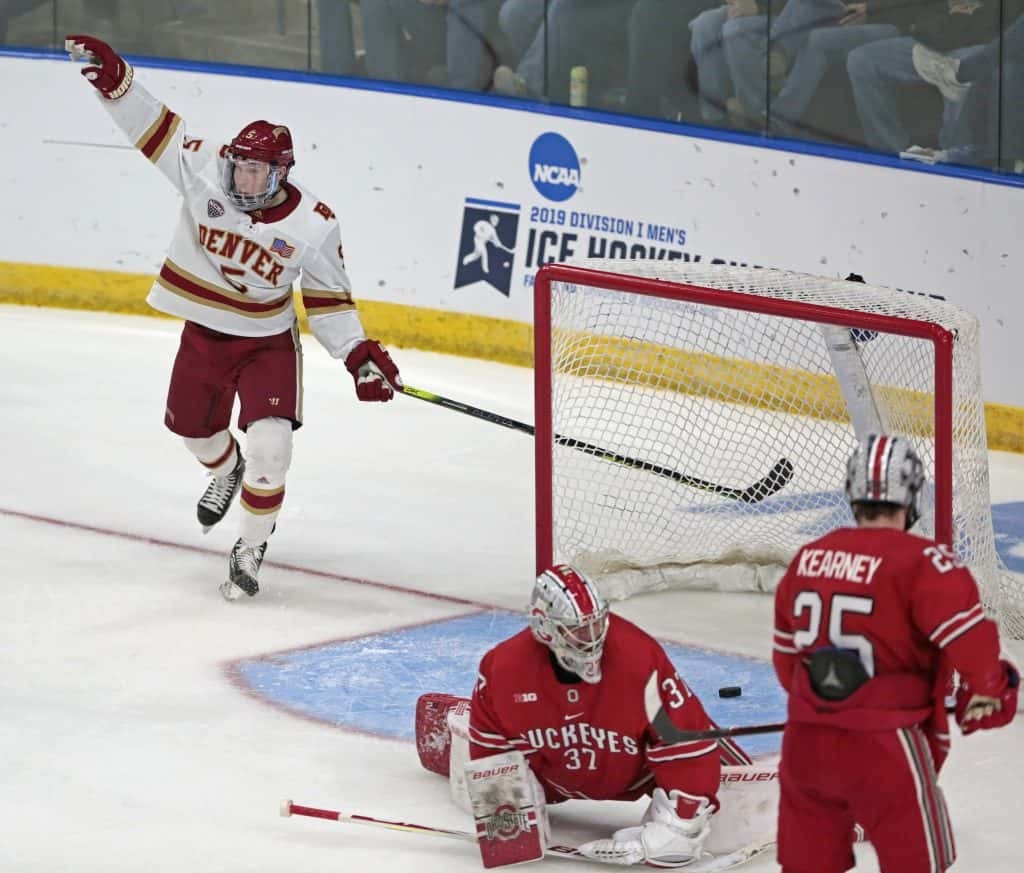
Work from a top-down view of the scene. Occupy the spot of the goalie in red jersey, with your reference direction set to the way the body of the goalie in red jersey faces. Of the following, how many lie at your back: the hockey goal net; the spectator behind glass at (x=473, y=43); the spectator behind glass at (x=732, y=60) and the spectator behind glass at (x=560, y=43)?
4

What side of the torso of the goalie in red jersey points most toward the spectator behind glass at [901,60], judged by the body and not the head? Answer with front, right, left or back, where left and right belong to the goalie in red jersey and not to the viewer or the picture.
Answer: back

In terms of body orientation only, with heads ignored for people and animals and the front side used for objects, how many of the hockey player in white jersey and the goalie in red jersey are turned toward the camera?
2

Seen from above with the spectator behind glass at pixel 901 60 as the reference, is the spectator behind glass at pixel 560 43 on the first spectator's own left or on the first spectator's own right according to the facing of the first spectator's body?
on the first spectator's own right

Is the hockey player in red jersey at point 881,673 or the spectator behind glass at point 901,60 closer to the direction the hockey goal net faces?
the hockey player in red jersey

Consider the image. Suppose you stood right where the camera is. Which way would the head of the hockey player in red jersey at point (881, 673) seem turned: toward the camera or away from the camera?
away from the camera
